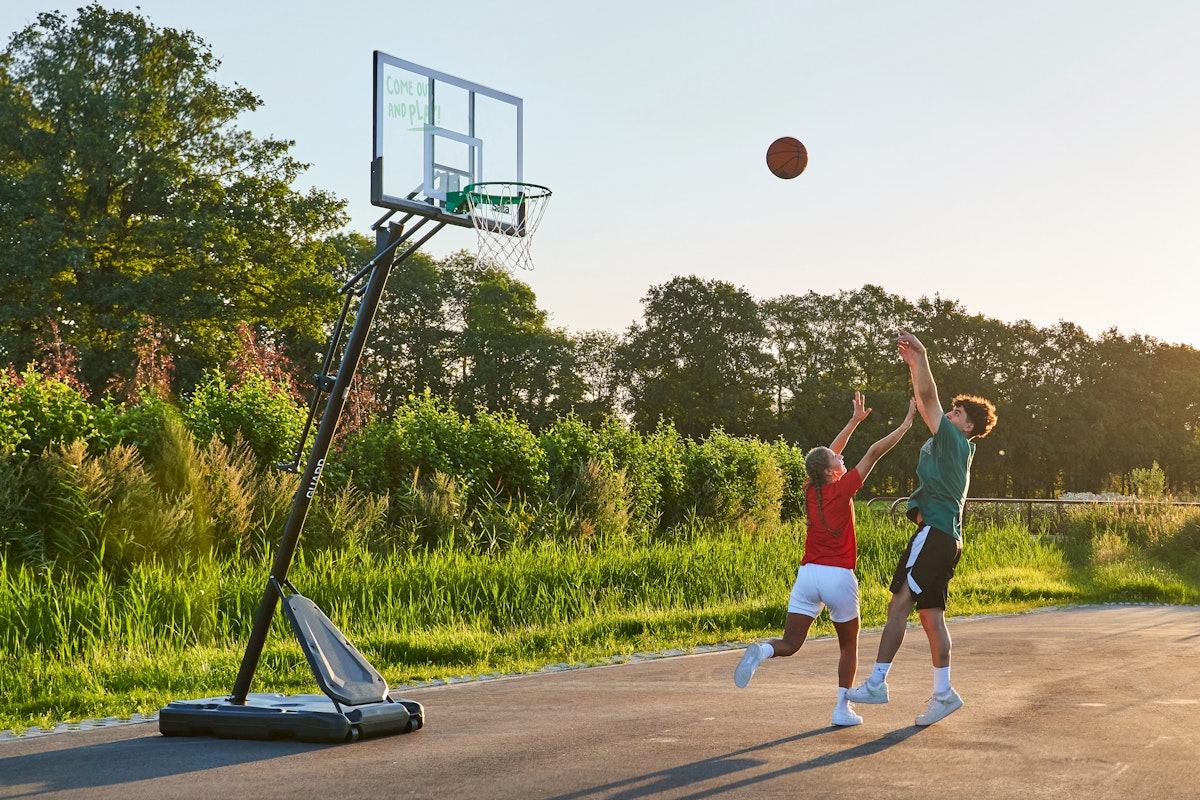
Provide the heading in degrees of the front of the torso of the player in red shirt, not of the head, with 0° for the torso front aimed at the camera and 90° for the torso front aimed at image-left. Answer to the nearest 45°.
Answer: approximately 225°

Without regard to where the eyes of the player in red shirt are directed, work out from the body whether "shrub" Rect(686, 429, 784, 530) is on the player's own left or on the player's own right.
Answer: on the player's own left

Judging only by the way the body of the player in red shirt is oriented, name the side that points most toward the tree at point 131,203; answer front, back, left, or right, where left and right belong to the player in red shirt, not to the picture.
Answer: left

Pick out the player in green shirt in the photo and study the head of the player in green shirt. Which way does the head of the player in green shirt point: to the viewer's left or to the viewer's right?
to the viewer's left

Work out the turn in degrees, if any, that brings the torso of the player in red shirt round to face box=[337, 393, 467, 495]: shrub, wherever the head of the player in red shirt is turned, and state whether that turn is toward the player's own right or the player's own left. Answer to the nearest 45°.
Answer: approximately 90° to the player's own left

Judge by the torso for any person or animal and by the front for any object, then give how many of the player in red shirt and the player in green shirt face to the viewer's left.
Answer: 1

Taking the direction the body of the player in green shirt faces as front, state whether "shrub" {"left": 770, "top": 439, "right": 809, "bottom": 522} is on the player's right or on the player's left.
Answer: on the player's right

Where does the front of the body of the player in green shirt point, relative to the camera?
to the viewer's left

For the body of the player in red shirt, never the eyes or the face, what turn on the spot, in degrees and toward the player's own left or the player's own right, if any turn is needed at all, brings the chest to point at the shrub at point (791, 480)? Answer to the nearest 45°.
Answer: approximately 45° to the player's own left

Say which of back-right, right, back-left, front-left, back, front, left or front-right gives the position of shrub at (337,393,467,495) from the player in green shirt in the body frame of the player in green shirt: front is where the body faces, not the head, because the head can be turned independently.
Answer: front-right

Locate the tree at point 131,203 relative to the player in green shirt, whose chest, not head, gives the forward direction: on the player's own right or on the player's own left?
on the player's own right

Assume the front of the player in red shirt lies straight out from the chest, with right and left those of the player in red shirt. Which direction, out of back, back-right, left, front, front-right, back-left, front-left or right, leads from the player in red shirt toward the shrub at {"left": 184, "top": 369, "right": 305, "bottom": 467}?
left

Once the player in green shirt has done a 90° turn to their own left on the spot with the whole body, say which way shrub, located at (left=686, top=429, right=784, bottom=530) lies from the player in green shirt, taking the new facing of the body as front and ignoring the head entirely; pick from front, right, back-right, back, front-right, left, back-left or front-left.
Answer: back
